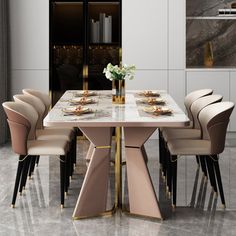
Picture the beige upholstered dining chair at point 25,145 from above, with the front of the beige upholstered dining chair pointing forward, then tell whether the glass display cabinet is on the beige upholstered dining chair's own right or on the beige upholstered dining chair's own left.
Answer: on the beige upholstered dining chair's own left

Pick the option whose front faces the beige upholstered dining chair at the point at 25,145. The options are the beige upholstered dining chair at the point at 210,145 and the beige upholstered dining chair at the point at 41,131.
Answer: the beige upholstered dining chair at the point at 210,145

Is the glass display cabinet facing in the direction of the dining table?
yes

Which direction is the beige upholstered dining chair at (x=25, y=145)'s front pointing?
to the viewer's right

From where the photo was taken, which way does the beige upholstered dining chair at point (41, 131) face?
to the viewer's right

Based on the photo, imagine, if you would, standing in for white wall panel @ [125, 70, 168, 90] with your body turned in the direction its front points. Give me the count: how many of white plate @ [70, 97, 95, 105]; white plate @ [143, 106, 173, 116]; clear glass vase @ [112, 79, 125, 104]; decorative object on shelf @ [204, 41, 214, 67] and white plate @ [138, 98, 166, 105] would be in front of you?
4

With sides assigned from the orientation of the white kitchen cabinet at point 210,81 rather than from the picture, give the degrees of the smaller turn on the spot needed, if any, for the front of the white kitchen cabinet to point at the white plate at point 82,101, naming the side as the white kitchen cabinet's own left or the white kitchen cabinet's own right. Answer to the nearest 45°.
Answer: approximately 45° to the white kitchen cabinet's own right

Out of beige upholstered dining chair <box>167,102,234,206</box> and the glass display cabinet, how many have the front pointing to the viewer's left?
1

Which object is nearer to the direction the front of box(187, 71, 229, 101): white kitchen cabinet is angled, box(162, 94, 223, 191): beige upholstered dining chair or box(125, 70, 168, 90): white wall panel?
the beige upholstered dining chair

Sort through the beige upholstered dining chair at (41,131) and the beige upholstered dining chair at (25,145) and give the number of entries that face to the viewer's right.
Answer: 2

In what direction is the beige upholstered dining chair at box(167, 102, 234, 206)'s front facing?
to the viewer's left

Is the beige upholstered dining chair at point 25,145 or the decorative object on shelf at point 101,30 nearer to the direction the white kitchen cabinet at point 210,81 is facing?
the beige upholstered dining chair
